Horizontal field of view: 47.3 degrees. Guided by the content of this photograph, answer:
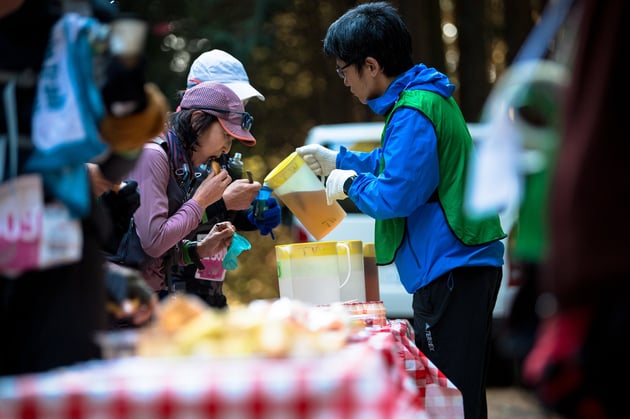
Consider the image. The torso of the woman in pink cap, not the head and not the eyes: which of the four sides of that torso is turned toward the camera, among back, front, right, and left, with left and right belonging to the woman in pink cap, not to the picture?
right

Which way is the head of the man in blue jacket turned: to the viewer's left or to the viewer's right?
to the viewer's left

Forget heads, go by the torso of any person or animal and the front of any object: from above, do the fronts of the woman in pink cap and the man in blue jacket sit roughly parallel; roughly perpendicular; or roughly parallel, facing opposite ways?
roughly parallel, facing opposite ways

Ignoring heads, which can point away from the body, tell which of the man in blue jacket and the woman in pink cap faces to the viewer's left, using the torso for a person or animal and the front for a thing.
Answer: the man in blue jacket

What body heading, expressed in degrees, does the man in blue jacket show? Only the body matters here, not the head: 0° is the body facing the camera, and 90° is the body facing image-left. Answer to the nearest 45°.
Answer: approximately 90°

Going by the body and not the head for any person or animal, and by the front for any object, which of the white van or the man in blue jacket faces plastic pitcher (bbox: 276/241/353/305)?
the man in blue jacket

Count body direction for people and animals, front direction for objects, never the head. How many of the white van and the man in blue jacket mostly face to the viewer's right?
0

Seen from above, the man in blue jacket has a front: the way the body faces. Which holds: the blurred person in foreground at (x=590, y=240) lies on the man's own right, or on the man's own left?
on the man's own left
